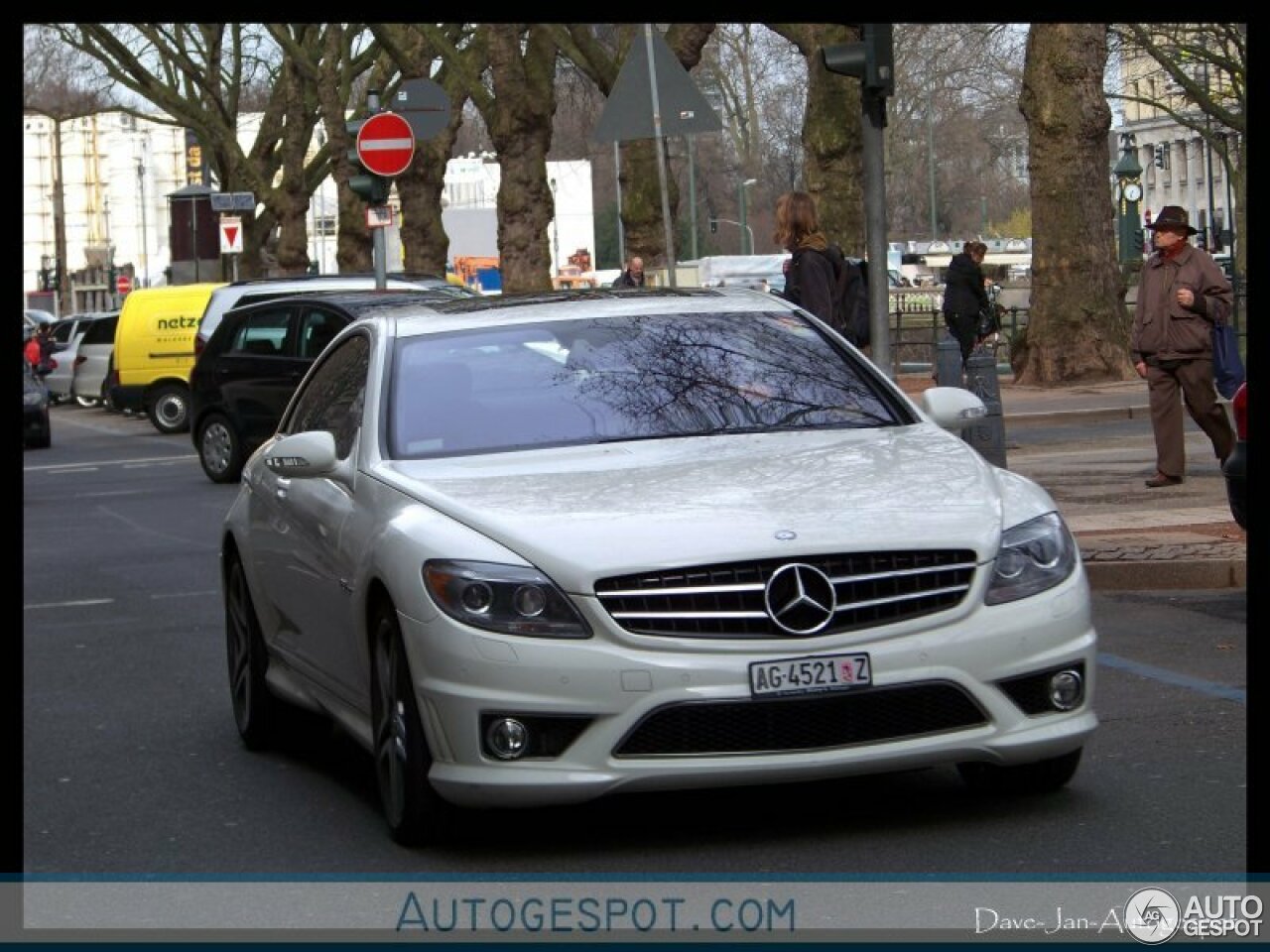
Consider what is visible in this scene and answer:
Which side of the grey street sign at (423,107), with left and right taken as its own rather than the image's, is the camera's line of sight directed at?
back

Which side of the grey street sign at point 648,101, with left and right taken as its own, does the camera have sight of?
back

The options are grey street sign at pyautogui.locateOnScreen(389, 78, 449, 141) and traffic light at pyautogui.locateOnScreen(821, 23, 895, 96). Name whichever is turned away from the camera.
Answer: the grey street sign

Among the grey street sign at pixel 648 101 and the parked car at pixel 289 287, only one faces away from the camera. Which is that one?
the grey street sign

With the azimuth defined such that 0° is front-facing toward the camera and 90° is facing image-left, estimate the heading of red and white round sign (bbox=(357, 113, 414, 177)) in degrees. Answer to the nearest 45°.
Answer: approximately 0°
